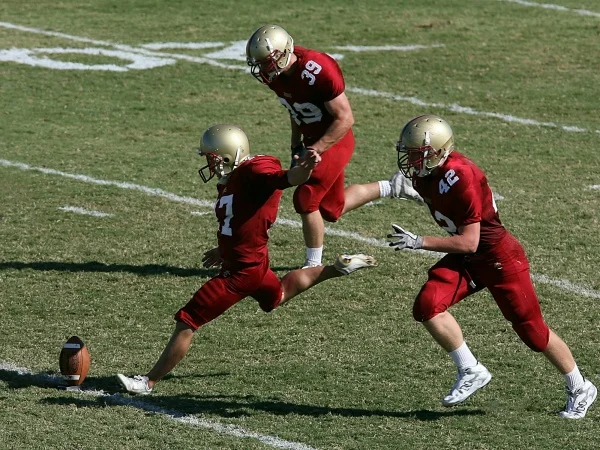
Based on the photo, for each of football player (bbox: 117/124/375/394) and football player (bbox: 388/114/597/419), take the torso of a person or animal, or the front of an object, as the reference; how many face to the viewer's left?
2

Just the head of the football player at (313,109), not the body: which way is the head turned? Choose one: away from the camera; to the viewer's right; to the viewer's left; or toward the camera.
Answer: to the viewer's left

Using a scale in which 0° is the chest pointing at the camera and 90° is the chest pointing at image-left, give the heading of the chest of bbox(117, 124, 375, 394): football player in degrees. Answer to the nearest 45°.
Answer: approximately 90°

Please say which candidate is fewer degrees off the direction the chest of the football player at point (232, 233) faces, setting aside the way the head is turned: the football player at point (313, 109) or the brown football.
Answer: the brown football

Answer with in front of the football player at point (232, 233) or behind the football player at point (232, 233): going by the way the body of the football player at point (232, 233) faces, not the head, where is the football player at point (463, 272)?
behind

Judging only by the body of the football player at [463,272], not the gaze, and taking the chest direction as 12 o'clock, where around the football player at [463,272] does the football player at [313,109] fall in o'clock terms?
the football player at [313,109] is roughly at 2 o'clock from the football player at [463,272].

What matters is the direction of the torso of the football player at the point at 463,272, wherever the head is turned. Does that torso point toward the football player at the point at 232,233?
yes

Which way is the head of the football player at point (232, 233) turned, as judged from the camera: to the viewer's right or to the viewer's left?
to the viewer's left

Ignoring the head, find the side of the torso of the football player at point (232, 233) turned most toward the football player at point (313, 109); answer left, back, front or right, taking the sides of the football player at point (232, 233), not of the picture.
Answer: right

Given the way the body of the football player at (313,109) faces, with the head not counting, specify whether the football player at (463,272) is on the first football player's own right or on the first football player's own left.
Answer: on the first football player's own left

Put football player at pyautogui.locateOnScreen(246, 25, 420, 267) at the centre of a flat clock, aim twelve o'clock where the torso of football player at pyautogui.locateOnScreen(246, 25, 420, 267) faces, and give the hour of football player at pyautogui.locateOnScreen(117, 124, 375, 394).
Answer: football player at pyautogui.locateOnScreen(117, 124, 375, 394) is roughly at 11 o'clock from football player at pyautogui.locateOnScreen(246, 25, 420, 267).

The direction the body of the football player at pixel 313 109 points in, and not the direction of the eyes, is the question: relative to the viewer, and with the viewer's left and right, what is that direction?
facing the viewer and to the left of the viewer

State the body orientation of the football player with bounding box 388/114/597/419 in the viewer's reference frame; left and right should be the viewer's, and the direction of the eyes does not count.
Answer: facing to the left of the viewer
